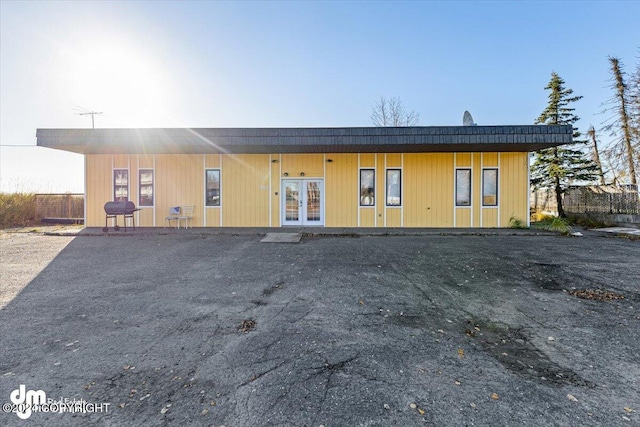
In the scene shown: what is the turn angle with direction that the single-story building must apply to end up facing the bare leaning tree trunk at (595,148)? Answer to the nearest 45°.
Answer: approximately 90° to its left

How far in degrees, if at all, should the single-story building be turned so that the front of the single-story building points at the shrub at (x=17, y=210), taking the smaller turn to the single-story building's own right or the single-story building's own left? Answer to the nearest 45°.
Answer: approximately 90° to the single-story building's own right

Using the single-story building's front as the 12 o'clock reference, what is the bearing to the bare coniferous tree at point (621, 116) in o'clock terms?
The bare coniferous tree is roughly at 9 o'clock from the single-story building.

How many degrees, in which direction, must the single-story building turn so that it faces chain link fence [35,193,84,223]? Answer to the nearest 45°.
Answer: approximately 90° to its right

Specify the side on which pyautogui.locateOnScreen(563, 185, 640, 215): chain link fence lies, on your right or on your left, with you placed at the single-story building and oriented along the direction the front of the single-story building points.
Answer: on your left

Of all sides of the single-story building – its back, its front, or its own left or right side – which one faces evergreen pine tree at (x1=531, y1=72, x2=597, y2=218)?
left

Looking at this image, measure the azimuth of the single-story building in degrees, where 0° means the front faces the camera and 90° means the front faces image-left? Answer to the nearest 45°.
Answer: approximately 0°

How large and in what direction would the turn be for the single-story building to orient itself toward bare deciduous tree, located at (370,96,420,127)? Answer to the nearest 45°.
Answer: approximately 135° to its left
